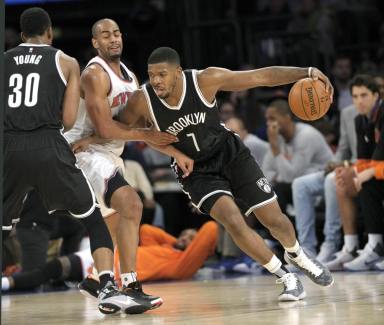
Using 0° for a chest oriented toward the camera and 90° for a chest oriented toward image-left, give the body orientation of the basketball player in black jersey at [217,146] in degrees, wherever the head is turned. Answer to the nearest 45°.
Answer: approximately 45°

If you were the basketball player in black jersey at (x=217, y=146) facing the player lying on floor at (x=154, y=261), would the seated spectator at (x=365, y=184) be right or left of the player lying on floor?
right

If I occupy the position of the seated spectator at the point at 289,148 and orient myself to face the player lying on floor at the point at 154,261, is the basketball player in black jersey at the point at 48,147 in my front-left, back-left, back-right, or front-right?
front-left

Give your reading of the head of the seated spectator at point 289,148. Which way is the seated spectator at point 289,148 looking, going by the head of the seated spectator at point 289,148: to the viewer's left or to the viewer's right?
to the viewer's left

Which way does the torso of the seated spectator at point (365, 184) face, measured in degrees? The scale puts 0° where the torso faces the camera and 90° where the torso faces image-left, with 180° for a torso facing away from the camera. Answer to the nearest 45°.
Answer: approximately 45°

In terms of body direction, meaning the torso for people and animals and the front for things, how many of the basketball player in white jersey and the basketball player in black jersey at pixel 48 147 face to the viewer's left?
0

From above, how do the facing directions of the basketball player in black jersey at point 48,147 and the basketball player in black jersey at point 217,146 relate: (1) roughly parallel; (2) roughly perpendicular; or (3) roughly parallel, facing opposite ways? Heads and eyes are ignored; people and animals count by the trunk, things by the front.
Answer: roughly parallel, facing opposite ways

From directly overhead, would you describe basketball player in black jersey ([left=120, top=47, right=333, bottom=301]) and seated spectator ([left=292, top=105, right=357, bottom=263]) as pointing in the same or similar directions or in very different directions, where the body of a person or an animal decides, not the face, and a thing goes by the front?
same or similar directions

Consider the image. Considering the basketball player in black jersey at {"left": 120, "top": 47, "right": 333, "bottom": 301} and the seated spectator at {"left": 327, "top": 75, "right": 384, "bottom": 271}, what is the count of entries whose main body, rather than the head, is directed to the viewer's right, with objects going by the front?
0

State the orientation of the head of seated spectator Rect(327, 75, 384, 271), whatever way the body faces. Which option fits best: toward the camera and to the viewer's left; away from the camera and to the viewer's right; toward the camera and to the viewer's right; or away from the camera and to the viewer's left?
toward the camera and to the viewer's left
